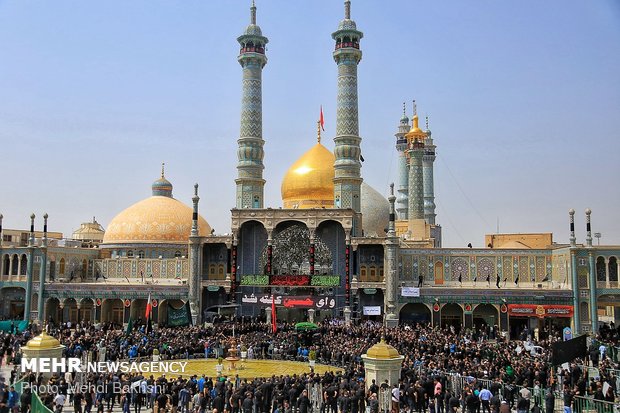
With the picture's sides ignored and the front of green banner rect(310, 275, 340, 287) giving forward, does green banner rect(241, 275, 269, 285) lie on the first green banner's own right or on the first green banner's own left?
on the first green banner's own right

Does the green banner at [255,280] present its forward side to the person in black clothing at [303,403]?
yes

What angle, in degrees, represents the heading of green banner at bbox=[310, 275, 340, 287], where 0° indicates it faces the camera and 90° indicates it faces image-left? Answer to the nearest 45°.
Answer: approximately 0°

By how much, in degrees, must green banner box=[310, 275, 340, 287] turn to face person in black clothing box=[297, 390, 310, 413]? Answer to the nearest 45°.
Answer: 0° — it already faces them

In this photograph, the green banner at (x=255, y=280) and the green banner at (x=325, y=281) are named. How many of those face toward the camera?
2
